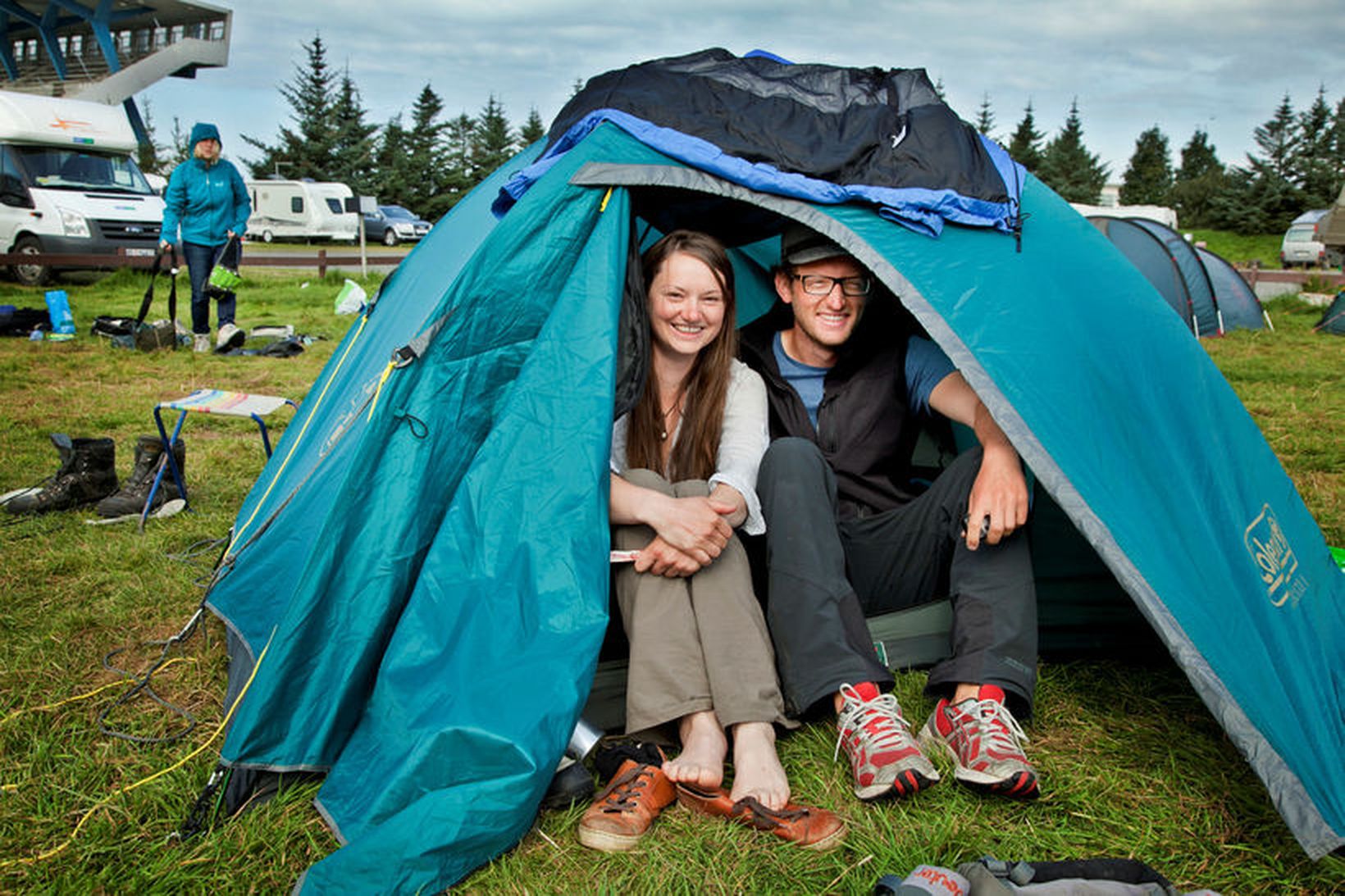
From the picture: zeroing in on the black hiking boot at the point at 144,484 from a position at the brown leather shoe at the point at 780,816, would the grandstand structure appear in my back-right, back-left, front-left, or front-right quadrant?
front-right

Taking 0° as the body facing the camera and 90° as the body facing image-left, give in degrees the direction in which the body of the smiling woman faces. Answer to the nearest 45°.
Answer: approximately 0°

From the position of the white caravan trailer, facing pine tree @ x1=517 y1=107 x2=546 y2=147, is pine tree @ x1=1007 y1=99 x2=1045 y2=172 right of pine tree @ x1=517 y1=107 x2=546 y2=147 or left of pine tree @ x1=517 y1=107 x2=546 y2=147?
right

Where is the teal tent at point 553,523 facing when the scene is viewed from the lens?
facing the viewer

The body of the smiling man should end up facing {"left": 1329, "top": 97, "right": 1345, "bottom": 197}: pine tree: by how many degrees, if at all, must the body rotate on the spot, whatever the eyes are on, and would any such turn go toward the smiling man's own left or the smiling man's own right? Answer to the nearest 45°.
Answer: approximately 180°

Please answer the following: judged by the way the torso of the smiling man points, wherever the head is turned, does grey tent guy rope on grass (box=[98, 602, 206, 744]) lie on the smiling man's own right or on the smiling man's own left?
on the smiling man's own right

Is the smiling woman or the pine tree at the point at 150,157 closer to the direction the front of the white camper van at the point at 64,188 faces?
the smiling woman

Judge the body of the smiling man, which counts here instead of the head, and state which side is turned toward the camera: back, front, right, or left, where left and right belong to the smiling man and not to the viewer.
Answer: front

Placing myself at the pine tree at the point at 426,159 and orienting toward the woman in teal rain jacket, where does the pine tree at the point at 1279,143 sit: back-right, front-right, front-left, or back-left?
front-left

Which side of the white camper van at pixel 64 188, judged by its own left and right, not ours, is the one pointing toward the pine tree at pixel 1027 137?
left

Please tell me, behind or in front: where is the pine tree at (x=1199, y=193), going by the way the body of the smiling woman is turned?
behind

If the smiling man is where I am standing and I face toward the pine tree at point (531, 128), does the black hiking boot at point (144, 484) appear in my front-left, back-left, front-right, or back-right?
front-left

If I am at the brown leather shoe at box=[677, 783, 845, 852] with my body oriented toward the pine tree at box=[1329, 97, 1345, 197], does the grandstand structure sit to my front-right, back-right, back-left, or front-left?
front-left

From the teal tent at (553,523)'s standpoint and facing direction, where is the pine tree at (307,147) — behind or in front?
behind

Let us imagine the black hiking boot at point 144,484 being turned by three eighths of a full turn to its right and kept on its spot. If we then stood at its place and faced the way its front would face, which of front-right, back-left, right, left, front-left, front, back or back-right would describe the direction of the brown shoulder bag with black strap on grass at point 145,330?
front

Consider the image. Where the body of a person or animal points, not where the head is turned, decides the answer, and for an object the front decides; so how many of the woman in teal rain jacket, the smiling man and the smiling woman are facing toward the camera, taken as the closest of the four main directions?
3

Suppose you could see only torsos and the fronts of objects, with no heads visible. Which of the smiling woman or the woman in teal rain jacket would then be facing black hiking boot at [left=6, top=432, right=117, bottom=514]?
the woman in teal rain jacket

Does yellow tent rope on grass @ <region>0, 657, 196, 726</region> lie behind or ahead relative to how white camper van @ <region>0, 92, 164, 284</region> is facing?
ahead
